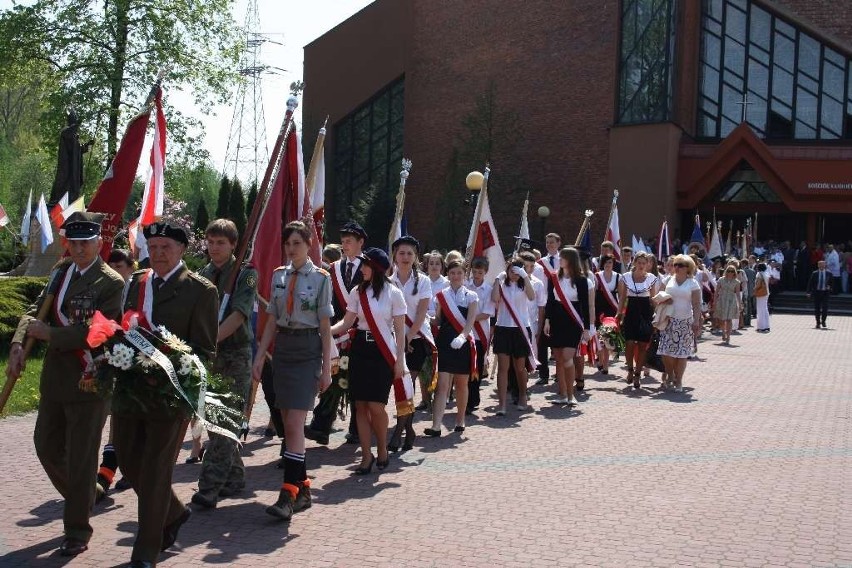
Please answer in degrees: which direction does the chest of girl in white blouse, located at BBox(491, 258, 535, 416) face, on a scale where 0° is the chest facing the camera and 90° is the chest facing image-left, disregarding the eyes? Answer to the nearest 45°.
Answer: approximately 0°

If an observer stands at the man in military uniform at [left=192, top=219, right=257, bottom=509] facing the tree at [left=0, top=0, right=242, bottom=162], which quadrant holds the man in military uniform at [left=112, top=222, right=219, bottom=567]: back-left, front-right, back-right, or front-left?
back-left

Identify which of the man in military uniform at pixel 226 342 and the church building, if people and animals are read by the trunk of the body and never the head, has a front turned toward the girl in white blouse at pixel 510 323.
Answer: the church building

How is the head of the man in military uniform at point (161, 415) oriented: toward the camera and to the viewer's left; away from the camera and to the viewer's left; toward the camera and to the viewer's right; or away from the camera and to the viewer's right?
toward the camera and to the viewer's left

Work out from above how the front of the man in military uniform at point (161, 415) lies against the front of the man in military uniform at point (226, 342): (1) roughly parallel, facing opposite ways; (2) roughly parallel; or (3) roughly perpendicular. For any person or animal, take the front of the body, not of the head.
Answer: roughly parallel

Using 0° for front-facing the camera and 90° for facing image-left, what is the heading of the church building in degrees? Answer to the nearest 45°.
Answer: approximately 0°

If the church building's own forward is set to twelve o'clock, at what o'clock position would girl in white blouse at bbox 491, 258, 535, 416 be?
The girl in white blouse is roughly at 12 o'clock from the church building.

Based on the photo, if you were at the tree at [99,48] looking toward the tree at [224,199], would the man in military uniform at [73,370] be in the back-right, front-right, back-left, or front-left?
back-right

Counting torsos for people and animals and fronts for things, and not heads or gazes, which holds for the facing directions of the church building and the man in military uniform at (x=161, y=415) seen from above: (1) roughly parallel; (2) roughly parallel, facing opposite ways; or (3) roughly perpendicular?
roughly parallel

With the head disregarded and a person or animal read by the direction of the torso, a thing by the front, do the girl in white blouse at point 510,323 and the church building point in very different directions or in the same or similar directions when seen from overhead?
same or similar directions

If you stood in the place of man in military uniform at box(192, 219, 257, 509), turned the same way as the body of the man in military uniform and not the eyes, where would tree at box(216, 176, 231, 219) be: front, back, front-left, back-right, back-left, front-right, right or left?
back-right

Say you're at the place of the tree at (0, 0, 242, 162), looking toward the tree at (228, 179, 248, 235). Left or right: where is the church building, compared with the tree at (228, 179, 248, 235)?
right

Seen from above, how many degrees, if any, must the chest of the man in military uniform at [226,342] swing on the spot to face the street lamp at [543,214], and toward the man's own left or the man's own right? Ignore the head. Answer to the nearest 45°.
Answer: approximately 180°

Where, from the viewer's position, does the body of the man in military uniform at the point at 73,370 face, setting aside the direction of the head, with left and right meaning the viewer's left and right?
facing the viewer and to the left of the viewer

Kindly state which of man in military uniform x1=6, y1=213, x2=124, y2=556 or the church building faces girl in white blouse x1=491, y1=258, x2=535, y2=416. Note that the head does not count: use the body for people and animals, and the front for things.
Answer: the church building

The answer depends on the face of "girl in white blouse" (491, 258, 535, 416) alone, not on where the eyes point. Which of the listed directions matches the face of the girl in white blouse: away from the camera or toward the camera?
toward the camera
